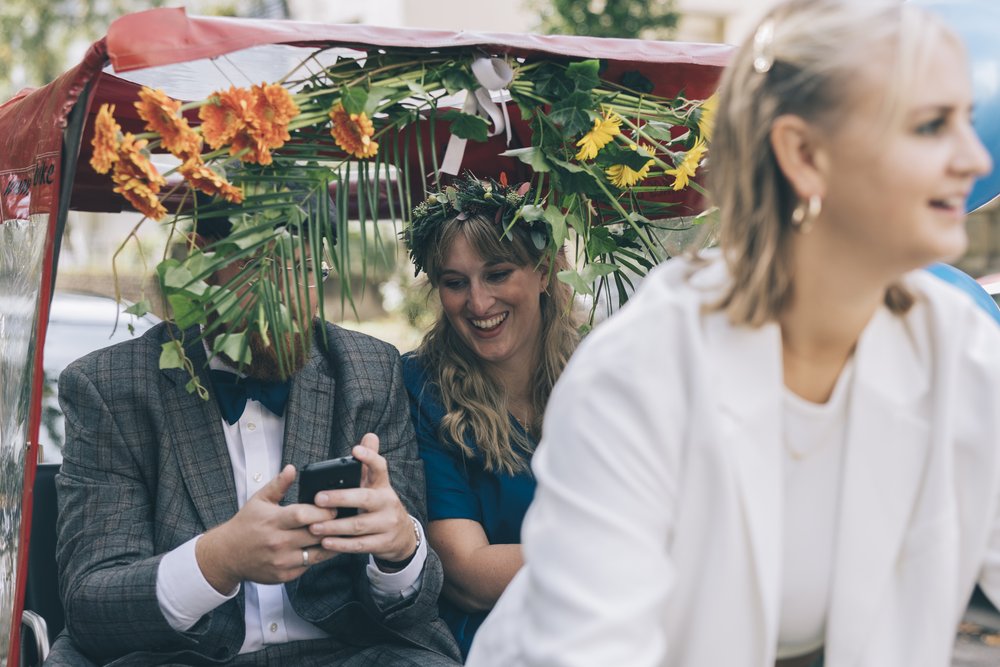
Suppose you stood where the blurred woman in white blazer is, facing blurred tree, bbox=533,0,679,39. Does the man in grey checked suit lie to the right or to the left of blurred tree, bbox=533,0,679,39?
left

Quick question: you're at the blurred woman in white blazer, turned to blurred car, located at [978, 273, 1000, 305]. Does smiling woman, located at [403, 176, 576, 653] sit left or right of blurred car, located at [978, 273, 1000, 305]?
left

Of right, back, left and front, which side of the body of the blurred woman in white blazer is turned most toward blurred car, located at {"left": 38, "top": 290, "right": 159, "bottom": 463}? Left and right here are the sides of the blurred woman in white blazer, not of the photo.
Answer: back

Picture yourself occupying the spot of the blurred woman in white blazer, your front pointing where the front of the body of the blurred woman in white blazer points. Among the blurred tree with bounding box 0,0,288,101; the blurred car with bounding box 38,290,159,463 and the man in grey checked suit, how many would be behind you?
3

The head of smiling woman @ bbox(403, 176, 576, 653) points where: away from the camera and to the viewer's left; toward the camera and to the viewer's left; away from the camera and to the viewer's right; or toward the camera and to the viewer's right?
toward the camera and to the viewer's left

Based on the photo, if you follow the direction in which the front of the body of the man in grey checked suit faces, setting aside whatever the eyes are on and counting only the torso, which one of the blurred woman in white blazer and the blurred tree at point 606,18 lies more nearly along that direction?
the blurred woman in white blazer

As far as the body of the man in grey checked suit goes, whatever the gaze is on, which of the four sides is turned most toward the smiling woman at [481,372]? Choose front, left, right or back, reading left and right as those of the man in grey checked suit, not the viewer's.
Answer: left

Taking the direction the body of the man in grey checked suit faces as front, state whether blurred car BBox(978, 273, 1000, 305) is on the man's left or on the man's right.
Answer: on the man's left

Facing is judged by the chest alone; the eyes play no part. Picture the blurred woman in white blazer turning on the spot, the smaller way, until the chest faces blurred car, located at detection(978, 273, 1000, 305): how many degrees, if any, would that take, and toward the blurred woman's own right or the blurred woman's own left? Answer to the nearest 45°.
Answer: approximately 135° to the blurred woman's own left

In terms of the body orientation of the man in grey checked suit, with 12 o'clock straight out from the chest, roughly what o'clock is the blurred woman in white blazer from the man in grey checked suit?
The blurred woman in white blazer is roughly at 11 o'clock from the man in grey checked suit.

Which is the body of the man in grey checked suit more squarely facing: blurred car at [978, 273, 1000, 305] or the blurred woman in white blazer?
the blurred woman in white blazer

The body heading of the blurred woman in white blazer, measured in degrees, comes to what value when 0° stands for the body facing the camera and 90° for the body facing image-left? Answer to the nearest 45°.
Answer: approximately 315°

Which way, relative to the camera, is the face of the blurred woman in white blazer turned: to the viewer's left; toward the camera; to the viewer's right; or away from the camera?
to the viewer's right

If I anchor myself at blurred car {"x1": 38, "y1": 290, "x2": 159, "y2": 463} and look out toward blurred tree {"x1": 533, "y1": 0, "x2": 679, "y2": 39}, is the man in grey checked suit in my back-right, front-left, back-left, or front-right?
back-right

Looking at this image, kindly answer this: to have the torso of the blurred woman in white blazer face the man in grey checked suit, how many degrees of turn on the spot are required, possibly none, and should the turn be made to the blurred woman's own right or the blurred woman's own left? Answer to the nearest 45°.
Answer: approximately 180°

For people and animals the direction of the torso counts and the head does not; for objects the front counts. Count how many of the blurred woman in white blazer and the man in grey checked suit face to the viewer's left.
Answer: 0

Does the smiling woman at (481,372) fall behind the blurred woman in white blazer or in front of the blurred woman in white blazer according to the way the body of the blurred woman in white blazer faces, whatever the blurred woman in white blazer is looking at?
behind
